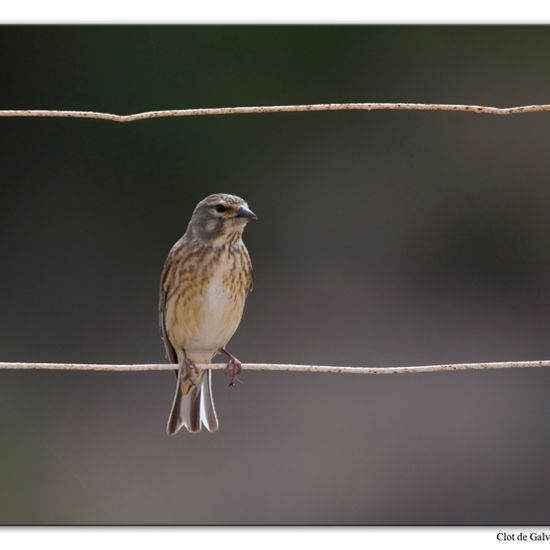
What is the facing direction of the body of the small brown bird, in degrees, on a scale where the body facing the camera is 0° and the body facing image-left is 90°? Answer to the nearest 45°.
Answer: approximately 315°
